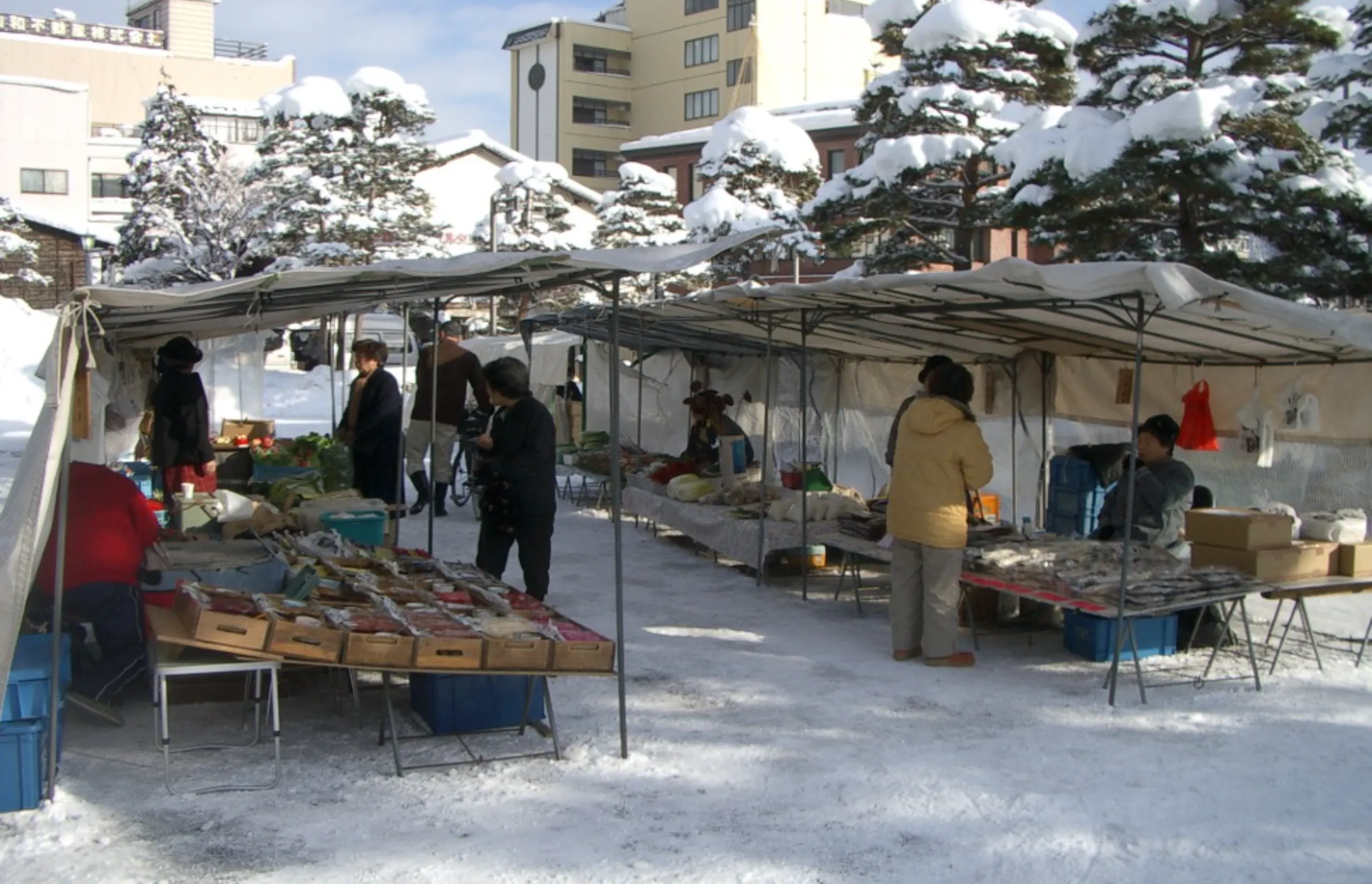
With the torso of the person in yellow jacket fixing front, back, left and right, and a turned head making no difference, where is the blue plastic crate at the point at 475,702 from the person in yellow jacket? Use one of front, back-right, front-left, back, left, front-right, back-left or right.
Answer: back

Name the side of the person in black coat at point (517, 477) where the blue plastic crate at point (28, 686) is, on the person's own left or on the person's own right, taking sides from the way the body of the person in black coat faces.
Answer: on the person's own left

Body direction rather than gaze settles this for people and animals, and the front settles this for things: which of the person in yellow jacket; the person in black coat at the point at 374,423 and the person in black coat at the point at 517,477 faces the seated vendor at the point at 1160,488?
the person in yellow jacket

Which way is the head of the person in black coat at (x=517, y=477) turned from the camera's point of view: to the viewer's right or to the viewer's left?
to the viewer's left

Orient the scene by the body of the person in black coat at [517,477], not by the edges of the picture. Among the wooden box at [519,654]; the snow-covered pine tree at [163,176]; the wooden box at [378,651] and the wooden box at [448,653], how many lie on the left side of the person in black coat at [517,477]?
3

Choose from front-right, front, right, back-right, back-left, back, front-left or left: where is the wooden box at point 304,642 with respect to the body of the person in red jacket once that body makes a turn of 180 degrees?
left

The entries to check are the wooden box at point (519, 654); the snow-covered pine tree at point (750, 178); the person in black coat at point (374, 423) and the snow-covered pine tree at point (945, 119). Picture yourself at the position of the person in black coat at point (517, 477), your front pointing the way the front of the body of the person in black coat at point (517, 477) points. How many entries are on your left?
1

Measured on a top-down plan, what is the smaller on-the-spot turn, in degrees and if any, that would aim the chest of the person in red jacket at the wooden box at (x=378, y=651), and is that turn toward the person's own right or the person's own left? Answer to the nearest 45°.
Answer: approximately 90° to the person's own right

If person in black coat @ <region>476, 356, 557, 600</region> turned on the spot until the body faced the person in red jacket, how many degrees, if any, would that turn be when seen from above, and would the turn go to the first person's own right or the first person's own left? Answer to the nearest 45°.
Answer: approximately 45° to the first person's own left

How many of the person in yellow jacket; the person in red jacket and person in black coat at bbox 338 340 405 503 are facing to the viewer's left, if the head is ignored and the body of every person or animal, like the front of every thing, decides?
1

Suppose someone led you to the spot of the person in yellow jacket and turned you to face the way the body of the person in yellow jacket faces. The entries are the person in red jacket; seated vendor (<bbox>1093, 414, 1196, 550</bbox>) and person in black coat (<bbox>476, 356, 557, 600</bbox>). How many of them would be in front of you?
1

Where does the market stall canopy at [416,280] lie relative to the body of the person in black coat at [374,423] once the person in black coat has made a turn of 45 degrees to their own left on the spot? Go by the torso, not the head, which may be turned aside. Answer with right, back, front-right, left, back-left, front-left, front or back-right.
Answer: front-left

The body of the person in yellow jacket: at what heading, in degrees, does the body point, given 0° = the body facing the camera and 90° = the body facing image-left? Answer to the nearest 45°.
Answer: approximately 225°

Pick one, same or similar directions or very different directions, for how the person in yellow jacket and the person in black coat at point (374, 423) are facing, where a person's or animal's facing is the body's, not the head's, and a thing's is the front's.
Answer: very different directions

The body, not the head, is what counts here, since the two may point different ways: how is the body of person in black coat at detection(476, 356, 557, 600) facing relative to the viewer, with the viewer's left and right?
facing to the left of the viewer
